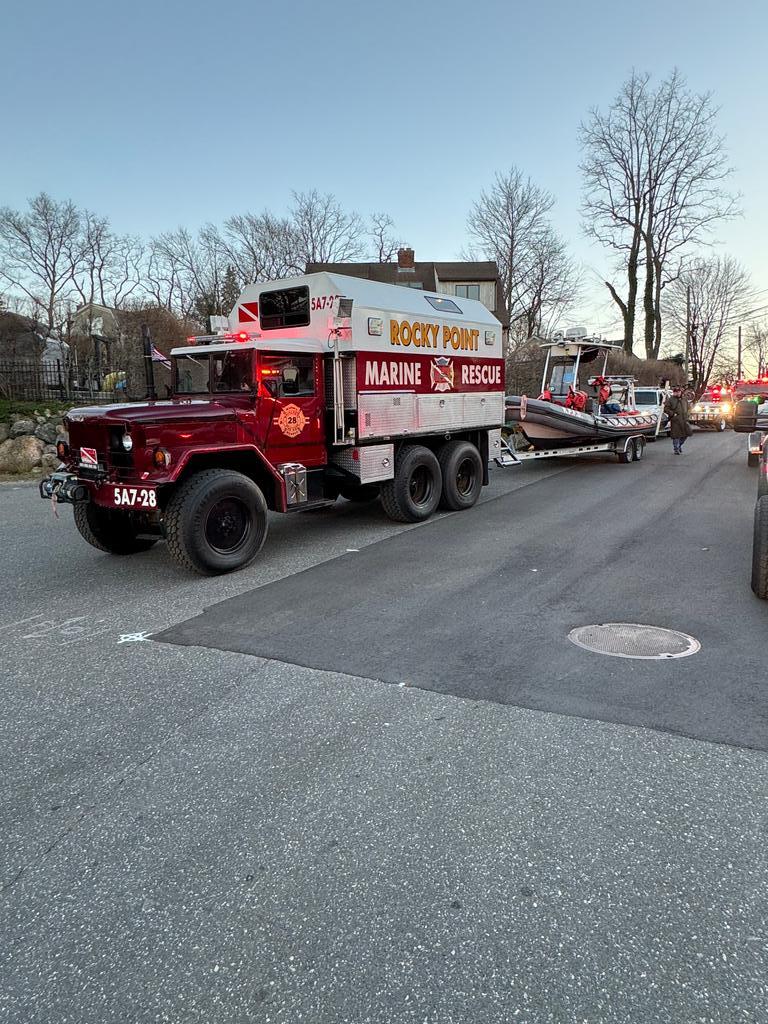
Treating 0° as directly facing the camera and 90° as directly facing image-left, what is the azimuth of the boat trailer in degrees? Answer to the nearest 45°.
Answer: approximately 45°

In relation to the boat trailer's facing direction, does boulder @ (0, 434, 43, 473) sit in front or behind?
in front

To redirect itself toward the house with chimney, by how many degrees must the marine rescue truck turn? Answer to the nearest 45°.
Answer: approximately 135° to its right

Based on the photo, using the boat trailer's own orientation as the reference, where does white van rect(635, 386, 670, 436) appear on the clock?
The white van is roughly at 5 o'clock from the boat trailer.

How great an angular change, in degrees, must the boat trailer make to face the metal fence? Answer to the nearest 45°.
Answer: approximately 45° to its right

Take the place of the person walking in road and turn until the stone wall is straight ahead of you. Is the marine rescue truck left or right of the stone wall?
left

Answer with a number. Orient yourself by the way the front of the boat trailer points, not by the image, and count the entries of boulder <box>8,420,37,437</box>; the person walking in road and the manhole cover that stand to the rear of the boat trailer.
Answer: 1

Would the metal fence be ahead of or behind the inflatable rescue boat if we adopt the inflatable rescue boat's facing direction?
ahead

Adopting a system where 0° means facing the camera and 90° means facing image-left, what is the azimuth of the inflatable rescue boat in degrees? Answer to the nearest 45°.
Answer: approximately 45°
